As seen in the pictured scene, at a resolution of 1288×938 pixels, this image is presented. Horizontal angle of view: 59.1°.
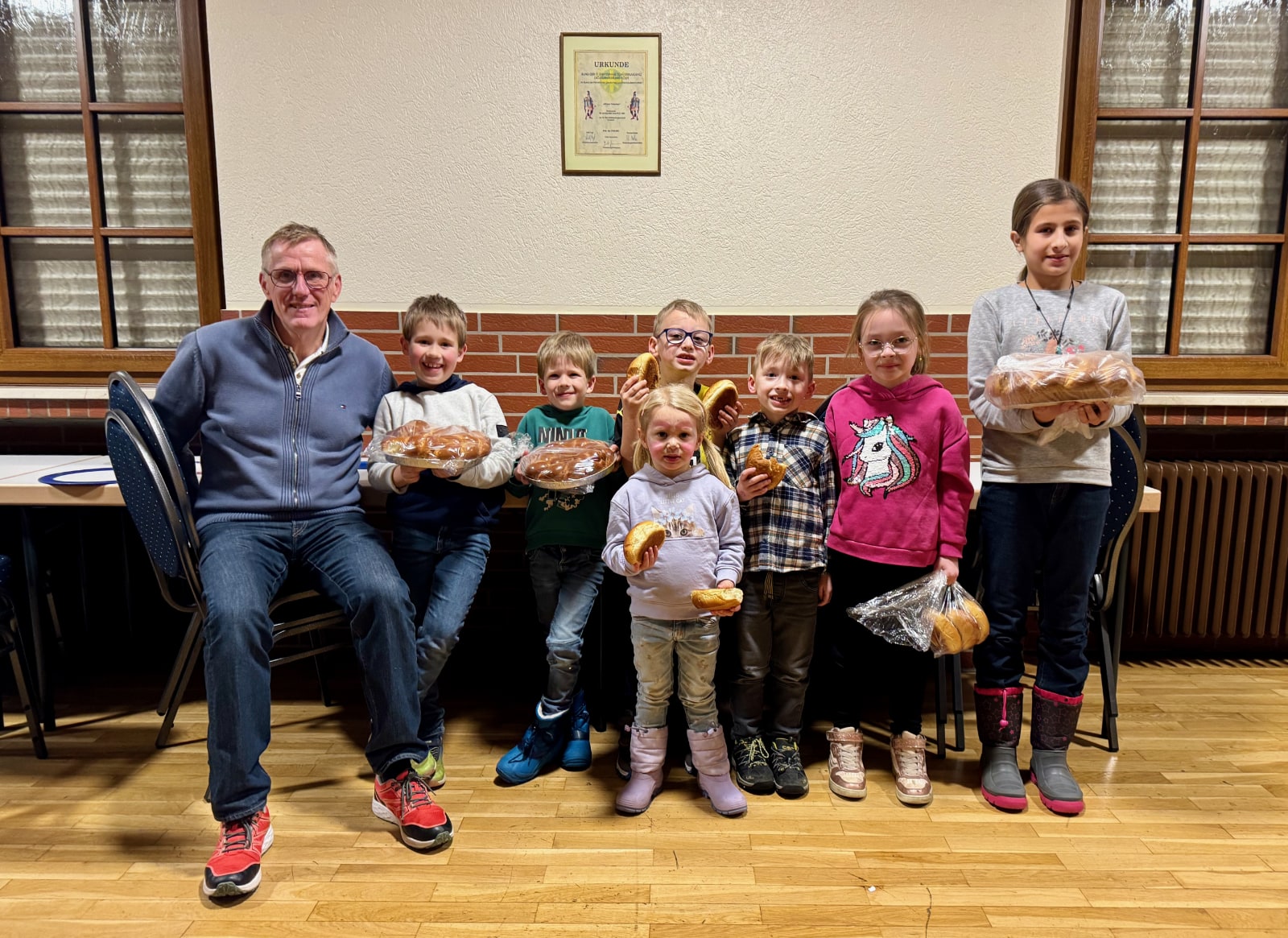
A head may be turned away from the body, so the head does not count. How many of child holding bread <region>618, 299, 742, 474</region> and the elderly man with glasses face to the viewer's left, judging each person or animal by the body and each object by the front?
0

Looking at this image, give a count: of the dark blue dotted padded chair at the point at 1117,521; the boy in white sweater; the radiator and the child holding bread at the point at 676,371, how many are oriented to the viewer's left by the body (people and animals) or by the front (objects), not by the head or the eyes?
1

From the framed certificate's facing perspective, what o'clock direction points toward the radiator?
The radiator is roughly at 9 o'clock from the framed certificate.

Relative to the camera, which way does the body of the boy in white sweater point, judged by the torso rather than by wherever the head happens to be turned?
toward the camera

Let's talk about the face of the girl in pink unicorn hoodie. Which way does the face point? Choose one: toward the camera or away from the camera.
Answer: toward the camera

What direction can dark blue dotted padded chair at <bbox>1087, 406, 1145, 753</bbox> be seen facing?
to the viewer's left

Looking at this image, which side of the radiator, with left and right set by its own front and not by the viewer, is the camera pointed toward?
front

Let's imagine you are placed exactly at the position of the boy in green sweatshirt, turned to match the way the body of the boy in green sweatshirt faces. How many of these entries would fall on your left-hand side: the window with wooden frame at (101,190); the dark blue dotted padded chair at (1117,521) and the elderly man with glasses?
1

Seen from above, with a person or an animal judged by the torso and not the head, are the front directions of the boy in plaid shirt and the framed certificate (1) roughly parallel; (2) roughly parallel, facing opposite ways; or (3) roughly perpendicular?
roughly parallel

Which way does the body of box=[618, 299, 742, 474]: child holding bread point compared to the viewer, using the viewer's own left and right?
facing the viewer

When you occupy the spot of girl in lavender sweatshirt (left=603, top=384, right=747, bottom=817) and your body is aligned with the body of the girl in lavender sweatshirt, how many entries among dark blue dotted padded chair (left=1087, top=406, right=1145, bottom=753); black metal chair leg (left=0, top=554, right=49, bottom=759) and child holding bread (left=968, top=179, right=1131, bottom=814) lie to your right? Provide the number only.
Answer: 1

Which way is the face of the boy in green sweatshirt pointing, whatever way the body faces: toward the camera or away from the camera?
toward the camera

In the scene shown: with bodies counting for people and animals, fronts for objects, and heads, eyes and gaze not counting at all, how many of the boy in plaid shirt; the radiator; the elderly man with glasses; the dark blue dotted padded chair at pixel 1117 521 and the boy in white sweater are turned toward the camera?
4

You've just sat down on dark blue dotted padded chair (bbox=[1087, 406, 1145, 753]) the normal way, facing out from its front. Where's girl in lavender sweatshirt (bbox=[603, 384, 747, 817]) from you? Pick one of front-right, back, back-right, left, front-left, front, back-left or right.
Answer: front-left

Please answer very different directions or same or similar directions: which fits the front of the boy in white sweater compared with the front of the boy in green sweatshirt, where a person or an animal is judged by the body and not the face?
same or similar directions

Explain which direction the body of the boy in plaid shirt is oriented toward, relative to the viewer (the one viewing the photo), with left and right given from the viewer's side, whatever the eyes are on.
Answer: facing the viewer

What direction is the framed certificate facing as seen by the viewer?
toward the camera
